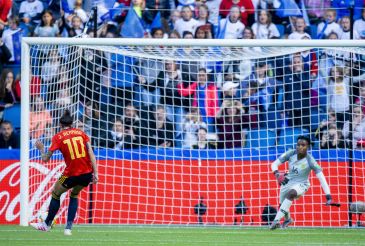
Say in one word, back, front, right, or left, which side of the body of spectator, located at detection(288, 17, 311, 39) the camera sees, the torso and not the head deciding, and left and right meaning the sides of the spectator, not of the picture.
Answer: front

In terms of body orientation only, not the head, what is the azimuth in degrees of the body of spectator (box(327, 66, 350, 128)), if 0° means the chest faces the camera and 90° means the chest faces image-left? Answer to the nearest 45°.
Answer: approximately 0°

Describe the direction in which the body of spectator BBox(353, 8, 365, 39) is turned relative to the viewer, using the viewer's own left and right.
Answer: facing the viewer

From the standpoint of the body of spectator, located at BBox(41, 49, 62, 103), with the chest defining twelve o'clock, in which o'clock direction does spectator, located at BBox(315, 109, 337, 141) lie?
spectator, located at BBox(315, 109, 337, 141) is roughly at 9 o'clock from spectator, located at BBox(41, 49, 62, 103).

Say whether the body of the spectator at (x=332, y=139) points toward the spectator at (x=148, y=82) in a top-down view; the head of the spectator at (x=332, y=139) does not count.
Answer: no

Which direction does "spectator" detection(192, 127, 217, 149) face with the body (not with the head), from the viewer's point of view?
toward the camera

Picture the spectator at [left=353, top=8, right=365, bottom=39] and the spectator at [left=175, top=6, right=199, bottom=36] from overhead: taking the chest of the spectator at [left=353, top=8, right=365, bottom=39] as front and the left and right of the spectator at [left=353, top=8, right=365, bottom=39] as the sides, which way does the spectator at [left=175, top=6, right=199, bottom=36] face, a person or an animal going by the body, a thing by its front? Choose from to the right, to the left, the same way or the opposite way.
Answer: the same way

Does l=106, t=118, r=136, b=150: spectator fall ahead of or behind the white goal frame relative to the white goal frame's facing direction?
behind

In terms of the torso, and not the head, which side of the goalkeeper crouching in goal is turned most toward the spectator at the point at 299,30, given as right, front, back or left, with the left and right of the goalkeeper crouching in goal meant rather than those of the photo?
back

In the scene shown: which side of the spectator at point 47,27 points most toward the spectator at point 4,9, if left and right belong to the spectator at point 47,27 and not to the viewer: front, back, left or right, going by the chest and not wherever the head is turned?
right

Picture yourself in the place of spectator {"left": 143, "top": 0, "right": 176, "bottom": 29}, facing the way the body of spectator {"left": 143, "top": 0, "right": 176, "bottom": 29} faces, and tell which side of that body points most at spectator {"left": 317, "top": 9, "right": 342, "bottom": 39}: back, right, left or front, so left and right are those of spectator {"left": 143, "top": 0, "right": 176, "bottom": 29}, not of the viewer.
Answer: left

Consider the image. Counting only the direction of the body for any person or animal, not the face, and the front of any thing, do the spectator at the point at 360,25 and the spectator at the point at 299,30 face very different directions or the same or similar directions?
same or similar directions

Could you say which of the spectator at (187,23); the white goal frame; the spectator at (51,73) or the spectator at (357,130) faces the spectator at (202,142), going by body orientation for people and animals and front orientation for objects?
the spectator at (187,23)

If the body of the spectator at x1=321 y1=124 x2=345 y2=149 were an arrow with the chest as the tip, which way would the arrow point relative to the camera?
toward the camera
